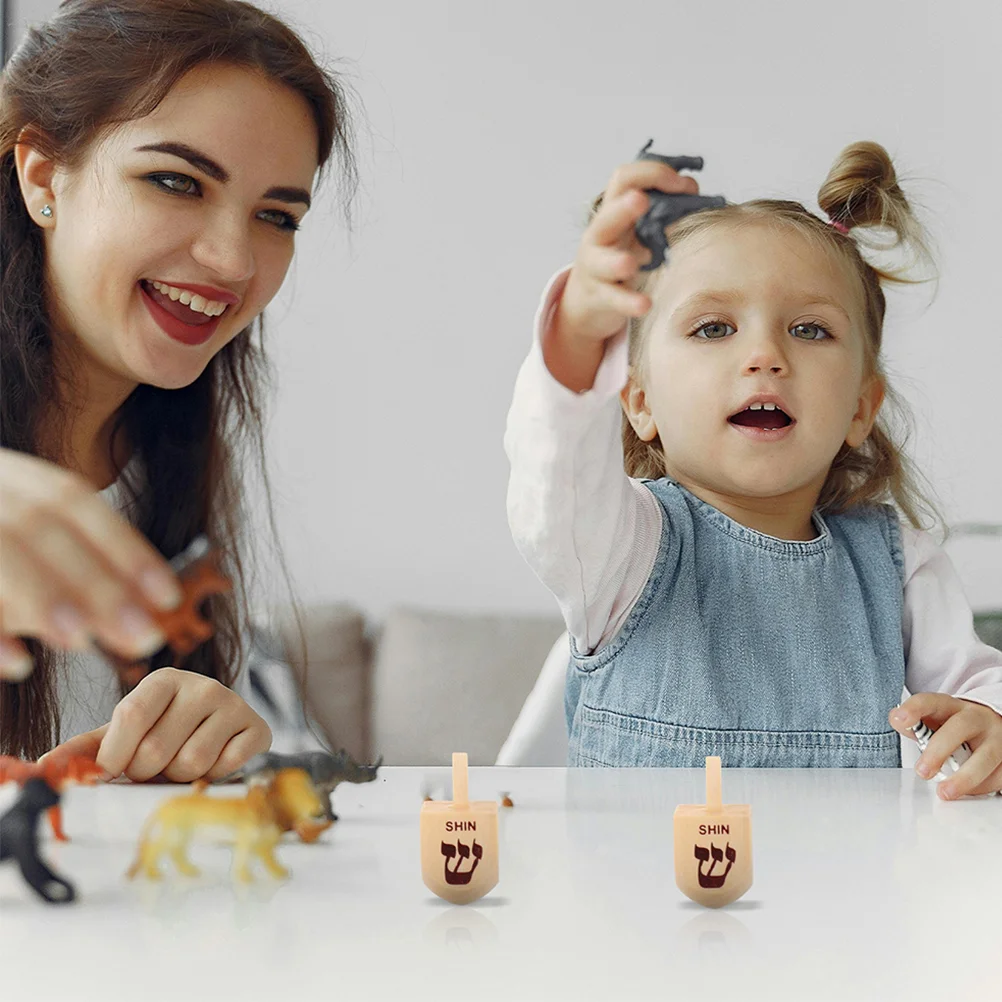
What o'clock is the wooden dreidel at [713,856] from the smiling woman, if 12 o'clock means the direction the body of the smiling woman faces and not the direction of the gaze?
The wooden dreidel is roughly at 1 o'clock from the smiling woman.

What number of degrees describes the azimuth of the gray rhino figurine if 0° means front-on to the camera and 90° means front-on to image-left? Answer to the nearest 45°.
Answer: approximately 270°

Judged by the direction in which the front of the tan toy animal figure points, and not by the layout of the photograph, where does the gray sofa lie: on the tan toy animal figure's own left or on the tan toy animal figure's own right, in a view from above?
on the tan toy animal figure's own left

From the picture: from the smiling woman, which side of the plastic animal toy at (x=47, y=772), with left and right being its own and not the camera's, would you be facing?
left

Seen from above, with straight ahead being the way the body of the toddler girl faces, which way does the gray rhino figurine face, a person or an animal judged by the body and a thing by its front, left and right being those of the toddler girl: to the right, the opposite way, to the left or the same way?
to the left

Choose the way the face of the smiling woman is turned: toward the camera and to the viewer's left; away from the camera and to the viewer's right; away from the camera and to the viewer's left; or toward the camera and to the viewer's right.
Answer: toward the camera and to the viewer's right

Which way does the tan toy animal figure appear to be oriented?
to the viewer's right

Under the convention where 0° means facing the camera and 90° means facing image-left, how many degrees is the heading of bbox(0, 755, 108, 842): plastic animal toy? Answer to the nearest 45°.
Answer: approximately 270°

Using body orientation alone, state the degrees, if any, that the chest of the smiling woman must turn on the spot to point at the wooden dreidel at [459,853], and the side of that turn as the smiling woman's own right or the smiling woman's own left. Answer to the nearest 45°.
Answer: approximately 45° to the smiling woman's own right
